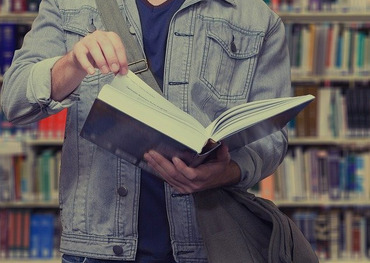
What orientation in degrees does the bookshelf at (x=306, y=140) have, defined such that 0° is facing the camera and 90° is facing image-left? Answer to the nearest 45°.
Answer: approximately 0°

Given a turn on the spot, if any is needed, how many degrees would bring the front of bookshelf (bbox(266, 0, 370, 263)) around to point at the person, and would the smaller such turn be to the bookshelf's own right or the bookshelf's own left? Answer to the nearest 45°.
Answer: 0° — it already faces them

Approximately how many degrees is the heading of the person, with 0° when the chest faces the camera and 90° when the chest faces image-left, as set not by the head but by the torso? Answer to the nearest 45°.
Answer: approximately 0°

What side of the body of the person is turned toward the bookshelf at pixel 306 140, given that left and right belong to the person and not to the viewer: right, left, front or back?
back

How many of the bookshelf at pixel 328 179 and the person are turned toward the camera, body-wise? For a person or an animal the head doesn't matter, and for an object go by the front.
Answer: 2

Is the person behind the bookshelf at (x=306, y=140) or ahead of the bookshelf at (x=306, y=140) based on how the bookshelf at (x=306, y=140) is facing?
ahead

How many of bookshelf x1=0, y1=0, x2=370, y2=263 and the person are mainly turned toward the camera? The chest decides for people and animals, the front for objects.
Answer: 2
